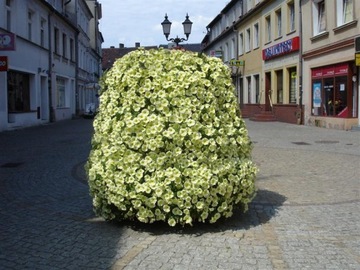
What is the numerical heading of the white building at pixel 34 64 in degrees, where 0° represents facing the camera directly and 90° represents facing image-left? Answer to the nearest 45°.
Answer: approximately 315°

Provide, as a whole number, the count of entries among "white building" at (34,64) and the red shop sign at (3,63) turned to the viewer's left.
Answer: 0

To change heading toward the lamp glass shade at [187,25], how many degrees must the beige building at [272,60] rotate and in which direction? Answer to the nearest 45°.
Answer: approximately 45° to its left

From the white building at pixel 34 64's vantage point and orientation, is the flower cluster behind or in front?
in front

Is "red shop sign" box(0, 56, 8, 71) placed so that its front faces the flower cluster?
yes

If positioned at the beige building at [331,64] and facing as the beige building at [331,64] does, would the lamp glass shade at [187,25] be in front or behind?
in front

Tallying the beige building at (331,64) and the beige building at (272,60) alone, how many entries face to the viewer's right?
0

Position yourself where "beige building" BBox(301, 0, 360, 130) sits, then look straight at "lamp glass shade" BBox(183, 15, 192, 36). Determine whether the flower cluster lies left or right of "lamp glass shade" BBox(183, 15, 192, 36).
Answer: left

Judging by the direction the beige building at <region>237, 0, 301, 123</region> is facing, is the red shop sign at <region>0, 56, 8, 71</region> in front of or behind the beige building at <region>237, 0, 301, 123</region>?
in front
